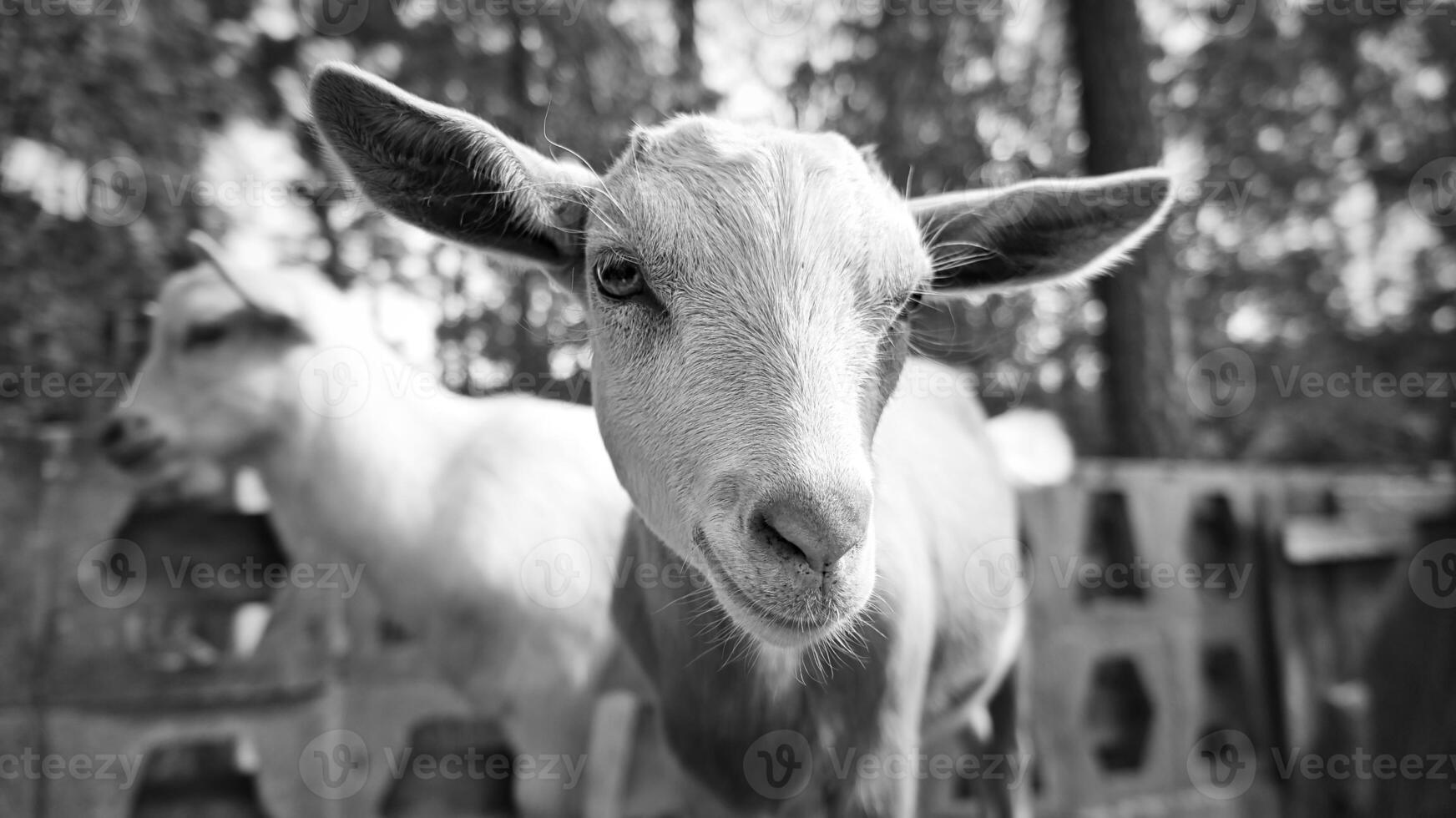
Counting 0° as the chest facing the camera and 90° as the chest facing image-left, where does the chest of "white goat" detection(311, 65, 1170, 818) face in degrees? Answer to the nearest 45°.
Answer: approximately 0°

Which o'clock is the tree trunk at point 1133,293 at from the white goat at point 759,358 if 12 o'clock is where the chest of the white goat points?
The tree trunk is roughly at 7 o'clock from the white goat.

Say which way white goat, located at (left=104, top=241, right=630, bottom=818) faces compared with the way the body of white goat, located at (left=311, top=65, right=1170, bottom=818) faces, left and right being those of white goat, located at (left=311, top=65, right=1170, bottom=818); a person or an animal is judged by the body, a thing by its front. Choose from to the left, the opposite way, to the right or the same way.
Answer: to the right

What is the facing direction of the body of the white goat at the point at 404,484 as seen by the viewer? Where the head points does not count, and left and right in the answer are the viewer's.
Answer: facing to the left of the viewer

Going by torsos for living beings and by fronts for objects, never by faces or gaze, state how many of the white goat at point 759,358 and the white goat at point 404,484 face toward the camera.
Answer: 1

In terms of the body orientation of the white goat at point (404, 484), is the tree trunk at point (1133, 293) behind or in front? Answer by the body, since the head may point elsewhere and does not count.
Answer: behind

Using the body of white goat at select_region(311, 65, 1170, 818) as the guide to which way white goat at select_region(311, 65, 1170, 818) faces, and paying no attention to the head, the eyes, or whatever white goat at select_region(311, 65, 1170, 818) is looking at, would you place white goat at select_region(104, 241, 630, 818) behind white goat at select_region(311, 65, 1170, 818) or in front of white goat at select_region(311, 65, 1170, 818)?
behind
